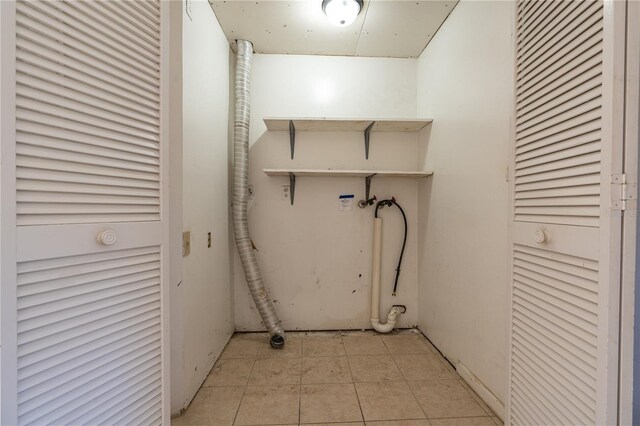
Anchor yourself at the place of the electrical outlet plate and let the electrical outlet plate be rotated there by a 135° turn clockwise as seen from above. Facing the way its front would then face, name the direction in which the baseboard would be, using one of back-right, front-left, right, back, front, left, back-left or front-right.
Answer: back

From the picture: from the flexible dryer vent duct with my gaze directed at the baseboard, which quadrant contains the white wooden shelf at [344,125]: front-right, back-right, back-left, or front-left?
front-left

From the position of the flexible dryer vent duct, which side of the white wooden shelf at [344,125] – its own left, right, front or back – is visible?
right

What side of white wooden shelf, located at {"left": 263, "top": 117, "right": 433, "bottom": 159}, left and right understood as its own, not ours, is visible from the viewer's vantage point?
front

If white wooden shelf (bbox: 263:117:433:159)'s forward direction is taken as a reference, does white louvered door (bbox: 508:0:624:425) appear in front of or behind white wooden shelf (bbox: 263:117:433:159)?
in front
